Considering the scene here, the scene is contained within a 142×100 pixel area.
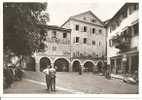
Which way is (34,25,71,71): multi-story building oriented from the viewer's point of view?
toward the camera
